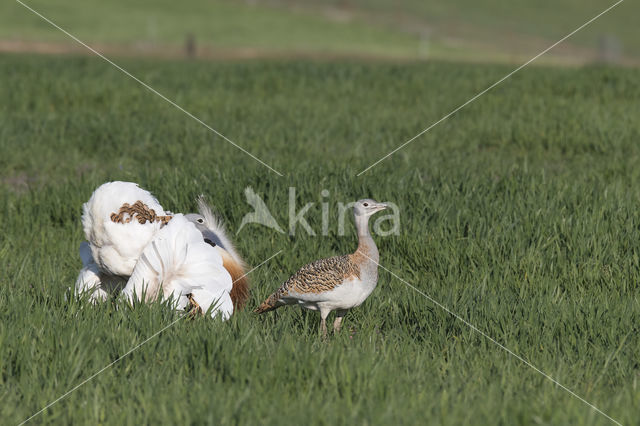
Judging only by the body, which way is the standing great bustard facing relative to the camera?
to the viewer's right

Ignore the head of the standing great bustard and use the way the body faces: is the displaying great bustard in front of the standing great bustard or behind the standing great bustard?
behind
